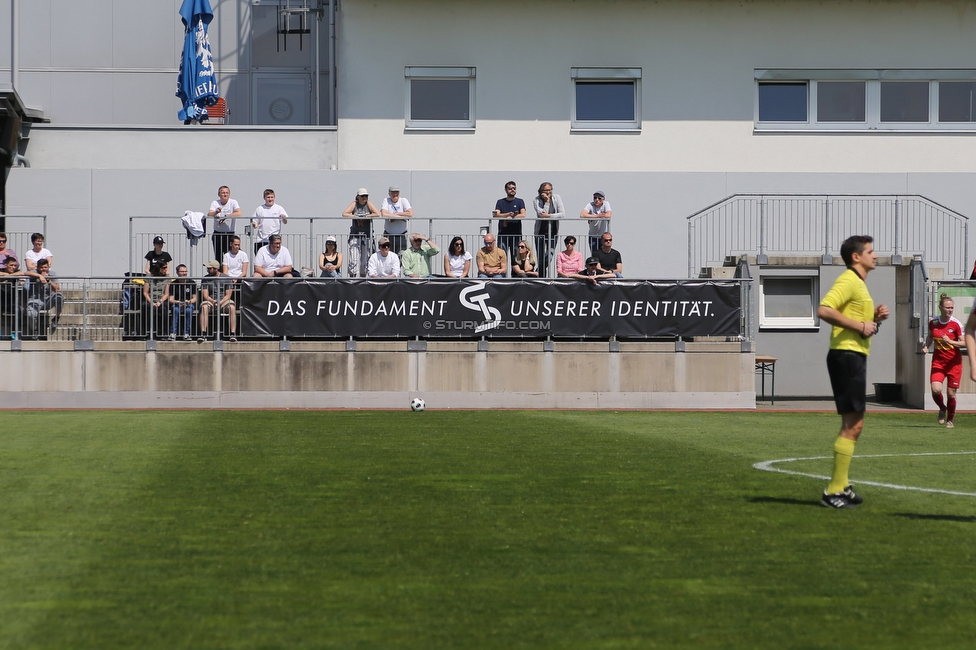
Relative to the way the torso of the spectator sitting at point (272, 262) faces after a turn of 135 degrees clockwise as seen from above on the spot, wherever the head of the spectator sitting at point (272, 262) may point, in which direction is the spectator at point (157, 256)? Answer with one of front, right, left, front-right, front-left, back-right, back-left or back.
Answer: front-left

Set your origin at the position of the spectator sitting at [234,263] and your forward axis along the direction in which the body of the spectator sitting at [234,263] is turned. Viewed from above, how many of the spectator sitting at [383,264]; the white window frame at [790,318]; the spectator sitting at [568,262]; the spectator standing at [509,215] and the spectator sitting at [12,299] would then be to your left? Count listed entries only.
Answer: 4

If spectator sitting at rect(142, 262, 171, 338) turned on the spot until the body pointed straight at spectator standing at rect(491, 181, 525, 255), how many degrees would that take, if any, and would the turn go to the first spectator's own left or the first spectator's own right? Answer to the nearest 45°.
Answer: approximately 90° to the first spectator's own left

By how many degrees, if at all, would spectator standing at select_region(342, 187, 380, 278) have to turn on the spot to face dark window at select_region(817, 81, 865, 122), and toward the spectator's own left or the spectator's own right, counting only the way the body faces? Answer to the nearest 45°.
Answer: approximately 90° to the spectator's own left

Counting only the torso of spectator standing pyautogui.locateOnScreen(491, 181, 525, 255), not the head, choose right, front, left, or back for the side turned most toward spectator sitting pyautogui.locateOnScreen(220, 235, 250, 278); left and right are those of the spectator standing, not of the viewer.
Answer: right

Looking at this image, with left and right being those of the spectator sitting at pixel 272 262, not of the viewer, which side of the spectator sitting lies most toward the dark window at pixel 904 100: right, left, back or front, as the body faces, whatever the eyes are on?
left

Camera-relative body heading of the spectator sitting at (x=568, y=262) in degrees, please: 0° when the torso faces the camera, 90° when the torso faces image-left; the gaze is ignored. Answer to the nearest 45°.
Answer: approximately 0°

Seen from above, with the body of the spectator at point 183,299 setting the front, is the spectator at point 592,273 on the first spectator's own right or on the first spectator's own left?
on the first spectator's own left
